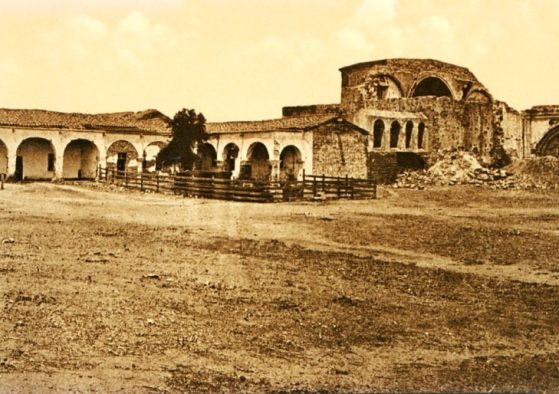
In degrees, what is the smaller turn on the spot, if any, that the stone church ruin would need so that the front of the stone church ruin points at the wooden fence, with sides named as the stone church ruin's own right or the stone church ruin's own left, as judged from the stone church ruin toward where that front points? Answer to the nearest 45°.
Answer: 0° — it already faces it
